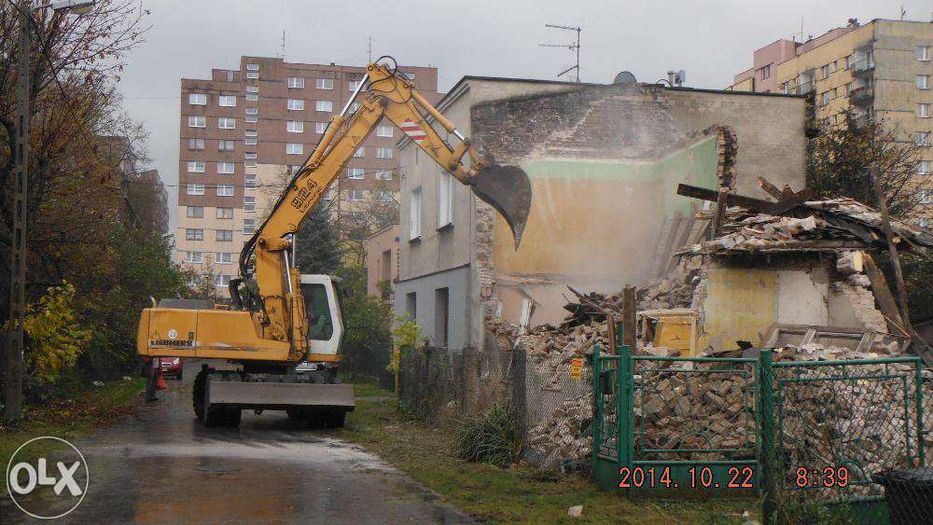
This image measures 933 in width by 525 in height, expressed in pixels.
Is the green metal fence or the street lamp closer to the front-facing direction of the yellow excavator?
the green metal fence

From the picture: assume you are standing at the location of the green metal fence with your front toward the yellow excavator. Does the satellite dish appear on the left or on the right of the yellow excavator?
right

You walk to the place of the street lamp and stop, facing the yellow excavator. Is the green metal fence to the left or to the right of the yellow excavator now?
right

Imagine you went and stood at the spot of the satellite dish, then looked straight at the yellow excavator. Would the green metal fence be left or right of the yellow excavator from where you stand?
left

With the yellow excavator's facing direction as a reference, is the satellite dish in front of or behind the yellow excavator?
in front

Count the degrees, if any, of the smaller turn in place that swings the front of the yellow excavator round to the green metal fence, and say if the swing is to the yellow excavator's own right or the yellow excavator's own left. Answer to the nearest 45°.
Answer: approximately 45° to the yellow excavator's own right

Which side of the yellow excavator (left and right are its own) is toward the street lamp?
back

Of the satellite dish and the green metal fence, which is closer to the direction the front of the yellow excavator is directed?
the satellite dish

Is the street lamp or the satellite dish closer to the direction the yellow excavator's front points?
the satellite dish

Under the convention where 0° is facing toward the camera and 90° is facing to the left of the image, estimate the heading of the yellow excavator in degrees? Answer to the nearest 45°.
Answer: approximately 270°
